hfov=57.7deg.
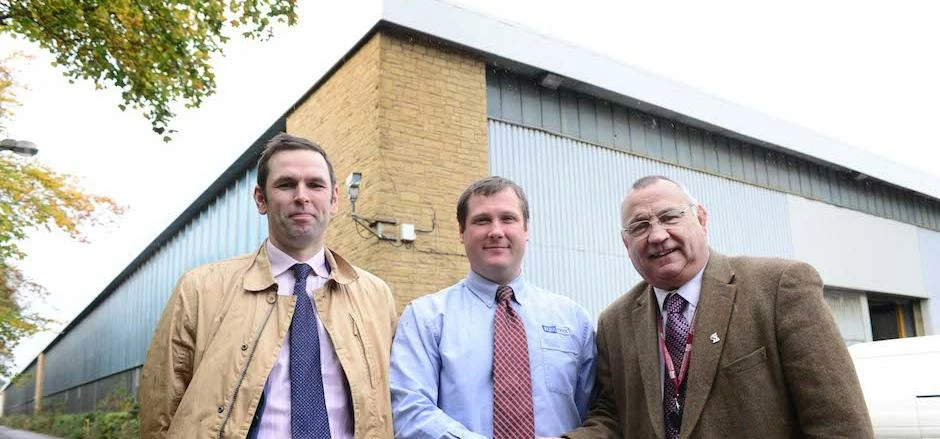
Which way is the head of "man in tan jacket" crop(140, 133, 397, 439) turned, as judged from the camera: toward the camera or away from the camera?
toward the camera

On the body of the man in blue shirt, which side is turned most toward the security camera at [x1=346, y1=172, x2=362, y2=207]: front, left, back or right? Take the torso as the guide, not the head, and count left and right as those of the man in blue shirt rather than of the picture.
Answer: back

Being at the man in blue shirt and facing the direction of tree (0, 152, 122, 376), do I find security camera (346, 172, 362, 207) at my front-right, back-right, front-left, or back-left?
front-right

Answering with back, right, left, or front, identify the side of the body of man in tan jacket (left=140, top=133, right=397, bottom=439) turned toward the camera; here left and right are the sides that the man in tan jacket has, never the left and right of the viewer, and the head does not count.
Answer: front

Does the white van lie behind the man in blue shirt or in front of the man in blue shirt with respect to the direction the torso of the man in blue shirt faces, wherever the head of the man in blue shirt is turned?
behind

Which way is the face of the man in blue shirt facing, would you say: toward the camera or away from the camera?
toward the camera

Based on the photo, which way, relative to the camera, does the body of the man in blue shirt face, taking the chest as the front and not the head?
toward the camera

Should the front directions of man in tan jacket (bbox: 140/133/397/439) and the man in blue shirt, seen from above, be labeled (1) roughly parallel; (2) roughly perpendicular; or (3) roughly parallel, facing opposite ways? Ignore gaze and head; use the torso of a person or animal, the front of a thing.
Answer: roughly parallel

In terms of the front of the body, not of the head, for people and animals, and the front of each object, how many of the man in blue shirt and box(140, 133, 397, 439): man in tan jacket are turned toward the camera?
2

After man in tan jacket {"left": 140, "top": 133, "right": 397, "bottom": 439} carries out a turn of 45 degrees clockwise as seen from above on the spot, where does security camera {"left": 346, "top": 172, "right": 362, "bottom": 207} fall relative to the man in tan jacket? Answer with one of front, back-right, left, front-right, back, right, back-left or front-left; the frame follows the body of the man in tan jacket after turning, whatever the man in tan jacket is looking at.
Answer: back-right
